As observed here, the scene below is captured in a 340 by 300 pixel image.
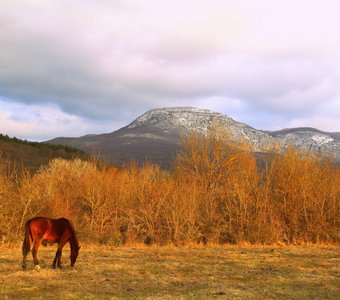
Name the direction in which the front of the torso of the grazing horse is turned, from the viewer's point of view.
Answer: to the viewer's right
